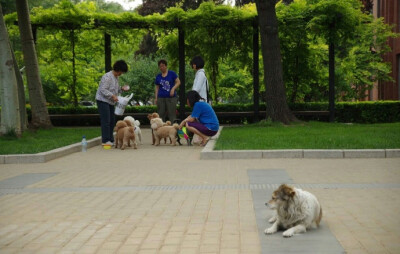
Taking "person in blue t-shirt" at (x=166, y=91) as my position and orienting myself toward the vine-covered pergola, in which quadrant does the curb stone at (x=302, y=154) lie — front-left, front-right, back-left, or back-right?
back-right

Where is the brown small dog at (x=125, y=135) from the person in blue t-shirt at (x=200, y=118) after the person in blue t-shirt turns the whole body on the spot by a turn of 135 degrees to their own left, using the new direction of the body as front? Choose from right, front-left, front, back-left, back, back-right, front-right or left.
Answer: back-right

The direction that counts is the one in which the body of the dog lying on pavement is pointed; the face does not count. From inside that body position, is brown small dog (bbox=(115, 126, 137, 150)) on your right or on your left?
on your right

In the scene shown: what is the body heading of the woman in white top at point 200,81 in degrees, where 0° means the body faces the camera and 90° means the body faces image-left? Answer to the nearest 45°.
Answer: approximately 90°

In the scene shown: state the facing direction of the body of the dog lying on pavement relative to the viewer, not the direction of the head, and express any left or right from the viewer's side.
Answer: facing the viewer and to the left of the viewer

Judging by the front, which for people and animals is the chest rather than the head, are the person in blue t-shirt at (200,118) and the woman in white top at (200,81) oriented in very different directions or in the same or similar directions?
same or similar directions

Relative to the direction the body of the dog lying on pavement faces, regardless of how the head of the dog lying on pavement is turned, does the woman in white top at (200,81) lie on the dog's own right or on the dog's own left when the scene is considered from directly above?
on the dog's own right

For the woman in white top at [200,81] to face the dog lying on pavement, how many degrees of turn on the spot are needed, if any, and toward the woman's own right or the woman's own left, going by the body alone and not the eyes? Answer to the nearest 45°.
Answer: approximately 90° to the woman's own left

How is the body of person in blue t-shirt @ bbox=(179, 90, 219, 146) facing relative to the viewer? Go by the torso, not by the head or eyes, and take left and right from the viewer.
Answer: facing to the left of the viewer
